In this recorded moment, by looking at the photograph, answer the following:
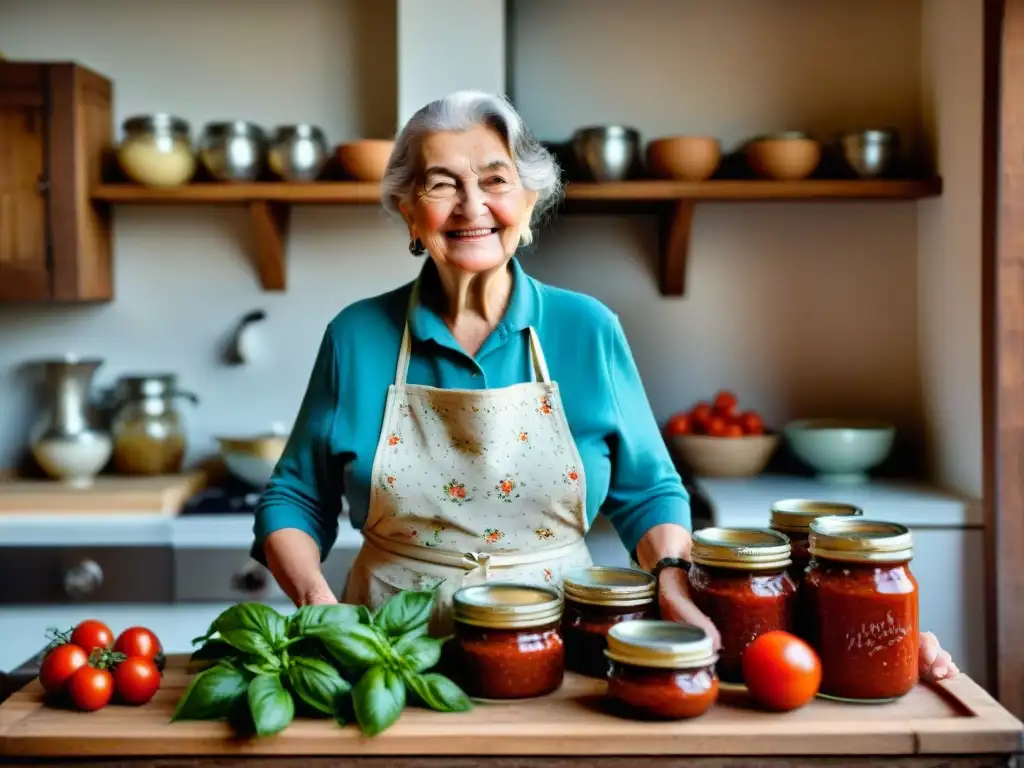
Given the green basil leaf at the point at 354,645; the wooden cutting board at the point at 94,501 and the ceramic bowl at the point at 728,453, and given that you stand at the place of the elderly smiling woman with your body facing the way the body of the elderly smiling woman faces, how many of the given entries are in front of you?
1

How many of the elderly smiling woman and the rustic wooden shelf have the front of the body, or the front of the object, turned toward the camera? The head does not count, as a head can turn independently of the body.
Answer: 2

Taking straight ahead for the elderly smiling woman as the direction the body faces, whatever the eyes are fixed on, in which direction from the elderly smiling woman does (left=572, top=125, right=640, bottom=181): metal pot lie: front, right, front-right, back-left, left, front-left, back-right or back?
back

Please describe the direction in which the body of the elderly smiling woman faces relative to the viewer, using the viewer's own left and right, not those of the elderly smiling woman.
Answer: facing the viewer

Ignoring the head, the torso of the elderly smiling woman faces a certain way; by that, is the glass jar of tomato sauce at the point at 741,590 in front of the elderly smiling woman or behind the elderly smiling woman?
in front

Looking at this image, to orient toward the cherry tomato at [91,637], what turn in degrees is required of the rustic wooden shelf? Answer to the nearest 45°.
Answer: approximately 45° to its right

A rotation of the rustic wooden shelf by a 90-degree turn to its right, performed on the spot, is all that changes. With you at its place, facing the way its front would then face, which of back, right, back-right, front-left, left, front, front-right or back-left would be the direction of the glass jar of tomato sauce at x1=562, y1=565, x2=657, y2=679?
left

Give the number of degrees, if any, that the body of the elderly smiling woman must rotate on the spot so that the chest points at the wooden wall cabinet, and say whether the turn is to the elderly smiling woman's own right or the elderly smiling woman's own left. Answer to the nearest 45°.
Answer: approximately 135° to the elderly smiling woman's own right

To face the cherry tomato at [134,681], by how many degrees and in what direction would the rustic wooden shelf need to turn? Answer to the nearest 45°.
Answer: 0° — it already faces it

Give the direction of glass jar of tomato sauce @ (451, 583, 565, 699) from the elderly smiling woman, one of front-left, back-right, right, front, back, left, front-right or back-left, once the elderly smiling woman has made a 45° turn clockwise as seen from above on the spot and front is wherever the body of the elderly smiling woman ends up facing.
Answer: front-left

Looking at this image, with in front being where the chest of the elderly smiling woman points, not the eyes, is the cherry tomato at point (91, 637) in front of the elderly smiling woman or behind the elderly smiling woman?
in front

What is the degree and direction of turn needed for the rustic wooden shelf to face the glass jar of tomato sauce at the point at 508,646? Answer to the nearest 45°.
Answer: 0° — it already faces it

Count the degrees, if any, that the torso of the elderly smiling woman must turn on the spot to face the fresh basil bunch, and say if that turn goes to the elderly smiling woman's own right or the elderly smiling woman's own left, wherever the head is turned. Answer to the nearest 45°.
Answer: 0° — they already face it

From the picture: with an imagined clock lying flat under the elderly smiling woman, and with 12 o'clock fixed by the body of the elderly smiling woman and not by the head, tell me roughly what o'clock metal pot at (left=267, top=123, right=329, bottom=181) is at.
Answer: The metal pot is roughly at 5 o'clock from the elderly smiling woman.
